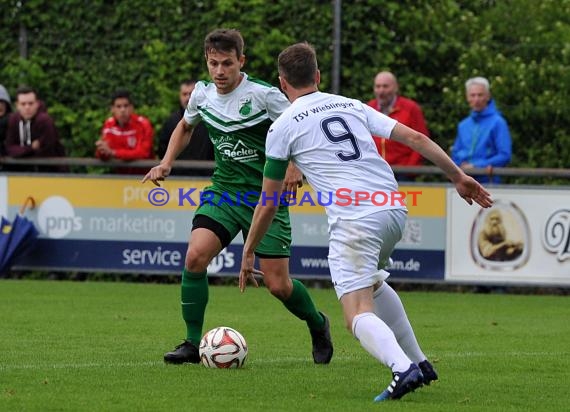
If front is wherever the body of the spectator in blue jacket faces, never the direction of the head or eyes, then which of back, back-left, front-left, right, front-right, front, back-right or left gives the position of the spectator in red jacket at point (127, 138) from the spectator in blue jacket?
front-right

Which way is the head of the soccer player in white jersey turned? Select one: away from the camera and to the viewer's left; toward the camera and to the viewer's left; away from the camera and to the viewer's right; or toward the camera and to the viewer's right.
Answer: away from the camera and to the viewer's left

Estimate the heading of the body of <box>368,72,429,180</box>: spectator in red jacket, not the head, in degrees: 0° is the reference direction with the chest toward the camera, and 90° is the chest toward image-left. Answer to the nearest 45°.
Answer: approximately 45°

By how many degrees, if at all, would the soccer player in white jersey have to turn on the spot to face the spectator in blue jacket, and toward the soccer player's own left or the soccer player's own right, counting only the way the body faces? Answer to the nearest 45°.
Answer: approximately 45° to the soccer player's own right

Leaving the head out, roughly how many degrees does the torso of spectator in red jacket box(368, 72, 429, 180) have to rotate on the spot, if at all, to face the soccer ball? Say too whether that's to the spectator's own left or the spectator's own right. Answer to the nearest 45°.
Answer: approximately 45° to the spectator's own left

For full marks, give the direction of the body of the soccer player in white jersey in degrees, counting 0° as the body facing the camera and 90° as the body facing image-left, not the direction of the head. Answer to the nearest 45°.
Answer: approximately 135°

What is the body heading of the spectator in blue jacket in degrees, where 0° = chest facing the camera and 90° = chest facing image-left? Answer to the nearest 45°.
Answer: approximately 45°
